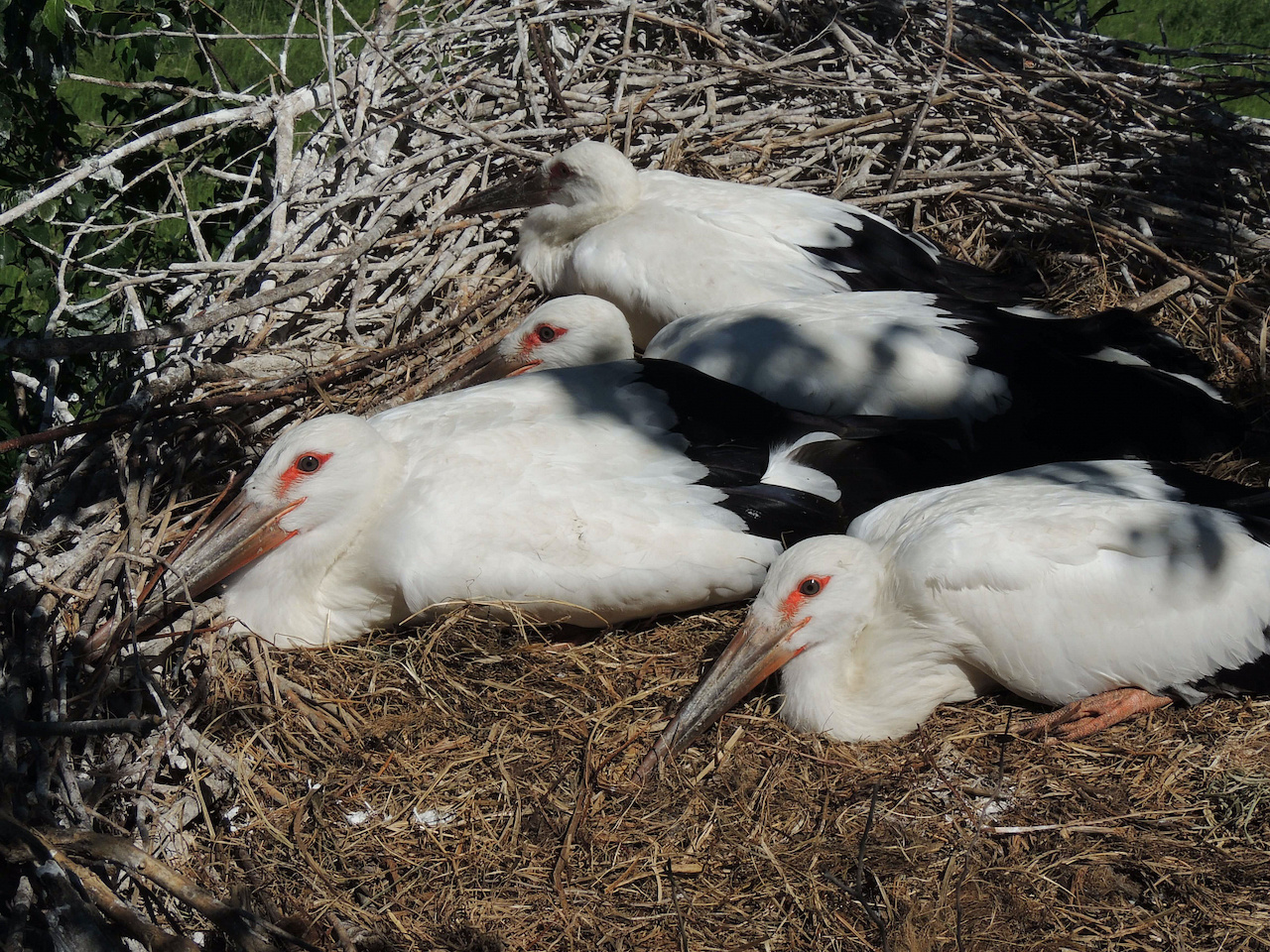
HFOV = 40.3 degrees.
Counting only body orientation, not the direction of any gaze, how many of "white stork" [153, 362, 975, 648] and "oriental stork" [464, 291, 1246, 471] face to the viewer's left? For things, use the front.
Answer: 2

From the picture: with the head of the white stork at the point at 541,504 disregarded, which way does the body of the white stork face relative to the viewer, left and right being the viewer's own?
facing to the left of the viewer

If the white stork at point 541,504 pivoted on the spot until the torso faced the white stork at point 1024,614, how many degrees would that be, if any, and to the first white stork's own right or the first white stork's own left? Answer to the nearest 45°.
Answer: approximately 135° to the first white stork's own left

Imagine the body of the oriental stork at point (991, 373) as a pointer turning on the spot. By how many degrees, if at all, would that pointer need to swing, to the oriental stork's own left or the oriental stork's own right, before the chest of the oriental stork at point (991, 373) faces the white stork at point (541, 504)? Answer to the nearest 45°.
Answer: approximately 45° to the oriental stork's own left

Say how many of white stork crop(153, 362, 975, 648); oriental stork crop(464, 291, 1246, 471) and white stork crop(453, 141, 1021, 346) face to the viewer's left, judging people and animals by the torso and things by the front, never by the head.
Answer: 3

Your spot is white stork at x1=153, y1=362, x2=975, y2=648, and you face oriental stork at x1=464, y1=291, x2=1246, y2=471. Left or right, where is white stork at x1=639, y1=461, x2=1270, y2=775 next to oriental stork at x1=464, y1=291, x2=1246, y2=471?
right

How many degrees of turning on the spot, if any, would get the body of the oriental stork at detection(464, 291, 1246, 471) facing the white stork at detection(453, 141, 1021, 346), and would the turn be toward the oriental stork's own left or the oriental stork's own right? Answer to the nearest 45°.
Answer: approximately 45° to the oriental stork's own right

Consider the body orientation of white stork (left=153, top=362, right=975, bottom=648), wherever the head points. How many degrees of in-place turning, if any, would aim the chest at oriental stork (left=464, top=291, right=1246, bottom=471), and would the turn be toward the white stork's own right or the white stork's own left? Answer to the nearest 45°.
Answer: approximately 180°

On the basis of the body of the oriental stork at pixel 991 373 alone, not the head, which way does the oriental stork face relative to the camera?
to the viewer's left

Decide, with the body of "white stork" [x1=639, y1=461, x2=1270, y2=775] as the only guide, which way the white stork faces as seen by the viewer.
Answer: to the viewer's left

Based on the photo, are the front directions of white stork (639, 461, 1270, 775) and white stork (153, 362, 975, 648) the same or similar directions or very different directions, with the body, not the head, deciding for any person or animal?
same or similar directions

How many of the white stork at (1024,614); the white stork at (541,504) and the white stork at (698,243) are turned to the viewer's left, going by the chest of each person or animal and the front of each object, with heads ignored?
3

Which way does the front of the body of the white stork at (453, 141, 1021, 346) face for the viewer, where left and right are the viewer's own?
facing to the left of the viewer
